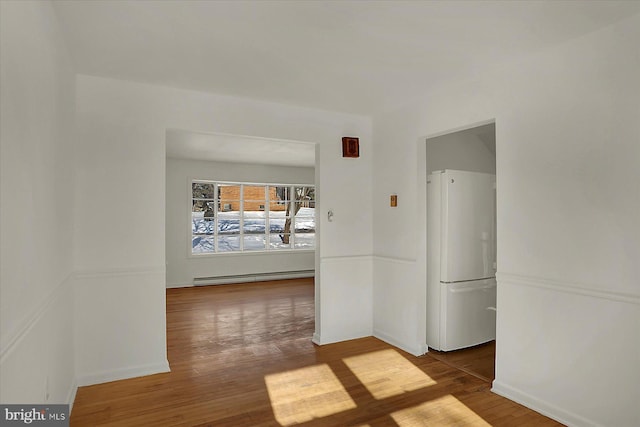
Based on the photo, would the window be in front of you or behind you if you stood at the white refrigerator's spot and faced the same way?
behind

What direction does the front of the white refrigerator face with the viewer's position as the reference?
facing the viewer and to the right of the viewer

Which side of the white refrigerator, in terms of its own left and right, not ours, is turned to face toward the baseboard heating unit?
back

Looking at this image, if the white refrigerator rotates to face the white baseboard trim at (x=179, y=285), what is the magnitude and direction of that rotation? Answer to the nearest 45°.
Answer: approximately 135° to its right

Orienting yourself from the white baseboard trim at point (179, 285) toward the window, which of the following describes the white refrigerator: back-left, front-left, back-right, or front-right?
front-right

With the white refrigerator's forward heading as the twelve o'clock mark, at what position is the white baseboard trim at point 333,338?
The white baseboard trim is roughly at 4 o'clock from the white refrigerator.
